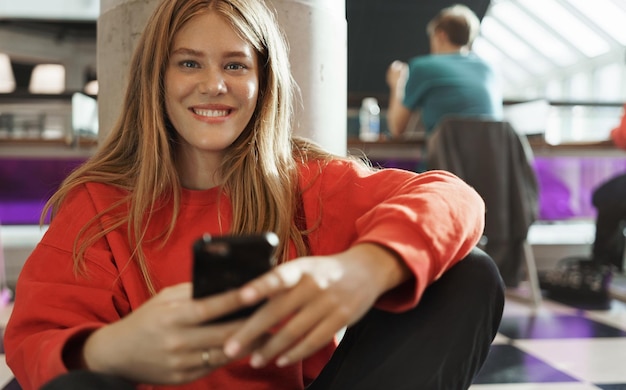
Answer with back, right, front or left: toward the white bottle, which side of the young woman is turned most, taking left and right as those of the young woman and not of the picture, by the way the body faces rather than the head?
back

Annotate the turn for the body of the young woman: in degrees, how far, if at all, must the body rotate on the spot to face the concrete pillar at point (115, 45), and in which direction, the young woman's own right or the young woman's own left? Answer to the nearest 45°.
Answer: approximately 135° to the young woman's own right

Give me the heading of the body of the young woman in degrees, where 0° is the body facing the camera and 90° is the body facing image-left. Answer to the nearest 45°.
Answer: approximately 0°

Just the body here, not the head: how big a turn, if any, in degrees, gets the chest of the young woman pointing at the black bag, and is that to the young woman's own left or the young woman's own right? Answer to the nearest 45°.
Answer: approximately 135° to the young woman's own left

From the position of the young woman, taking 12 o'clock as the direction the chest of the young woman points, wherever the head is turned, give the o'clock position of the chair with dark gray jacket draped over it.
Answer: The chair with dark gray jacket draped over it is roughly at 7 o'clock from the young woman.
